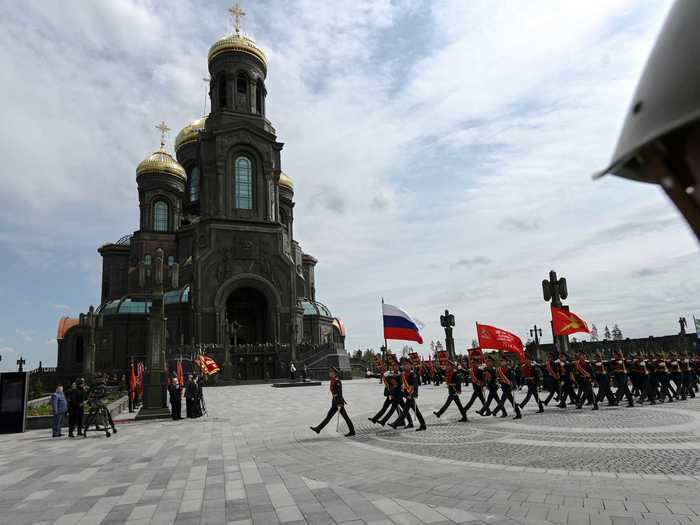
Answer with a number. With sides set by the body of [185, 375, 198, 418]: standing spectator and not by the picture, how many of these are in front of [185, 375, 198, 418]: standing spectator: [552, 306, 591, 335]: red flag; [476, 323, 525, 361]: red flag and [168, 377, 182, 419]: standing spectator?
2

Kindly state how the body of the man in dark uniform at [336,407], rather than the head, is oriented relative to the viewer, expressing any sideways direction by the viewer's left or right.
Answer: facing to the left of the viewer

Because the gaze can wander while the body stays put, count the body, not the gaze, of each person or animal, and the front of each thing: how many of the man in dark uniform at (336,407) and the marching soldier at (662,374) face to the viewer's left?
2

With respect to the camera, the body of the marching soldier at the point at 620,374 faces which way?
to the viewer's left

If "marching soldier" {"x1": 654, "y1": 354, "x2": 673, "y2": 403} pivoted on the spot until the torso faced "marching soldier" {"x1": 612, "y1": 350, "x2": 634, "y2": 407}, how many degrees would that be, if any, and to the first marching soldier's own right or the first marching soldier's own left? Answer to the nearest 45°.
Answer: approximately 45° to the first marching soldier's own left

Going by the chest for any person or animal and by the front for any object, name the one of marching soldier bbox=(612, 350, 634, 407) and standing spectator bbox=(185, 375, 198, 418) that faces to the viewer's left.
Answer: the marching soldier

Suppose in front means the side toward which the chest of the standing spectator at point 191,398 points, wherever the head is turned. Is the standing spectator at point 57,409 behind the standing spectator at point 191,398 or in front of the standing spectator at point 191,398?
behind

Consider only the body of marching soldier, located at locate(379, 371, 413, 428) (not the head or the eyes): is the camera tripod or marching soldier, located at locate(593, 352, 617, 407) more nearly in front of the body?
the camera tripod

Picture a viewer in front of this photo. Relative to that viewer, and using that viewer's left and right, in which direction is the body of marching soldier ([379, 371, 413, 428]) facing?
facing to the left of the viewer

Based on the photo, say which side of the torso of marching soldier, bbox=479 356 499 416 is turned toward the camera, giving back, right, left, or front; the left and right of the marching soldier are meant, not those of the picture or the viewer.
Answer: left

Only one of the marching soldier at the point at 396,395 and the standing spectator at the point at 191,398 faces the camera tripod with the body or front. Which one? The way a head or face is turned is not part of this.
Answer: the marching soldier
